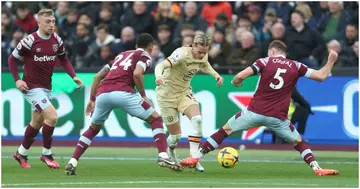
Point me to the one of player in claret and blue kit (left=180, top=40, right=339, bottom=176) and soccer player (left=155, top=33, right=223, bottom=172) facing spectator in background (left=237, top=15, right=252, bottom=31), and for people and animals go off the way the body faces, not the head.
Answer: the player in claret and blue kit

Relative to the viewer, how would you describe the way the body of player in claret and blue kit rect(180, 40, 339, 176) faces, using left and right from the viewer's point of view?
facing away from the viewer

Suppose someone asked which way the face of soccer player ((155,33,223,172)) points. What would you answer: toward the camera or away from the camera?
toward the camera

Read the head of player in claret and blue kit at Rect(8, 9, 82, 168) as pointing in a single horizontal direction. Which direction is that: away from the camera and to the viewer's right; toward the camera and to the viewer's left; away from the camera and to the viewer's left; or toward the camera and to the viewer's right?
toward the camera and to the viewer's right

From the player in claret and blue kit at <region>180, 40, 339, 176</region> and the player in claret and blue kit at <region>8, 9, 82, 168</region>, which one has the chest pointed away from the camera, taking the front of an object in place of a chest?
the player in claret and blue kit at <region>180, 40, 339, 176</region>

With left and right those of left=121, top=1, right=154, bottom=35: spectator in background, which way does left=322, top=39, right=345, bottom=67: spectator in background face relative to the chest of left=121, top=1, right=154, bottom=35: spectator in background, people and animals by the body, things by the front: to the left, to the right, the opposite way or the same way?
the same way

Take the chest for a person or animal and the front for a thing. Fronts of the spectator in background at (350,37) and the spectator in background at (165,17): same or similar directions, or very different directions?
same or similar directions

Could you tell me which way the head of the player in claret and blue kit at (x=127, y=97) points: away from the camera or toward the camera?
away from the camera

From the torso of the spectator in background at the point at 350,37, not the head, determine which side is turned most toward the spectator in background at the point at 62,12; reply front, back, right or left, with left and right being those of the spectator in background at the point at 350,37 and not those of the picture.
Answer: right

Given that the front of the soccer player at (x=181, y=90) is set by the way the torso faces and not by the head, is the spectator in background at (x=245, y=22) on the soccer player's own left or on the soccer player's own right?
on the soccer player's own left

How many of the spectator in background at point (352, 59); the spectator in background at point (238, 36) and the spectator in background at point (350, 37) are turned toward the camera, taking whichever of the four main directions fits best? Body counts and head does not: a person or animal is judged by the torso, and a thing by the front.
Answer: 3

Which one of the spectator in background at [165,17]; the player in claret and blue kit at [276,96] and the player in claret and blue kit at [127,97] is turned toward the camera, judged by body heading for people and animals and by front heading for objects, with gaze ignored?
the spectator in background

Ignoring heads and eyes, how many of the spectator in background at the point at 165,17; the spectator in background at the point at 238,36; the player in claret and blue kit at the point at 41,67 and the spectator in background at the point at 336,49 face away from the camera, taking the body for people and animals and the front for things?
0

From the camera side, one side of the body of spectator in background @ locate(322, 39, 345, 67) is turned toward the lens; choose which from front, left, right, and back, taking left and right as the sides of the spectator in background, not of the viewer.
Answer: front

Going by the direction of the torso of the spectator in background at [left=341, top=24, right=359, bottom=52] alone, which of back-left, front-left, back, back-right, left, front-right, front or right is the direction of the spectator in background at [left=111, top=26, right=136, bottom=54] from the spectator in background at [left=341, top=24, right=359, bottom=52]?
right

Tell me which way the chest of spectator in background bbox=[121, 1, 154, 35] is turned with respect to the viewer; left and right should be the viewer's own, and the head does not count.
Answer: facing the viewer
